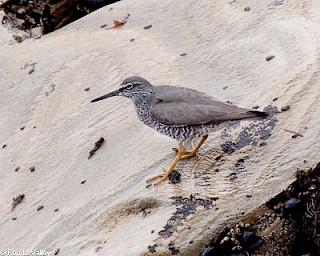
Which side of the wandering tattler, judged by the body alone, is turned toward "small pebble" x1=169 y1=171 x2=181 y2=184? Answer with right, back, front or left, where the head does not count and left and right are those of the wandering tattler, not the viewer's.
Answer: left

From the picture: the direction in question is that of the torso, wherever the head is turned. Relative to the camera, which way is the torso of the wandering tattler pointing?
to the viewer's left

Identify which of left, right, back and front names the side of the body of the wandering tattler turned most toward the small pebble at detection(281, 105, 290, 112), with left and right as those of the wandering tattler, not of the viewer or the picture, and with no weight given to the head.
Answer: back

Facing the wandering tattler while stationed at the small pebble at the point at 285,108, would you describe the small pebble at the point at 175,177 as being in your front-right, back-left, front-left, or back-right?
front-left
